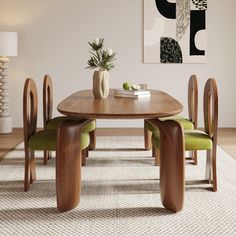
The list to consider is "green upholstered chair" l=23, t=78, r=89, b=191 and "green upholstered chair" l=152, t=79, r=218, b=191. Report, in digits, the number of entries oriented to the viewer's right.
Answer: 1

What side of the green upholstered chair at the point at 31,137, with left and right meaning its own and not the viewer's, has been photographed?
right

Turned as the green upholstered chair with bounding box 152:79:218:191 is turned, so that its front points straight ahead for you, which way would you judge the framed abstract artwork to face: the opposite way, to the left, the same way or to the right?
to the left

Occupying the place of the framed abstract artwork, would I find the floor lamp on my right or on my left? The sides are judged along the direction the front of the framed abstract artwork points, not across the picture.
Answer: on my right

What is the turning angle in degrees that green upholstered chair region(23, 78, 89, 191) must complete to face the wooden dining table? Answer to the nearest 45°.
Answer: approximately 45° to its right

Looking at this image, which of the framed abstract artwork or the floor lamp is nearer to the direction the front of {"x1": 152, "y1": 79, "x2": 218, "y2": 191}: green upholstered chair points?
the floor lamp

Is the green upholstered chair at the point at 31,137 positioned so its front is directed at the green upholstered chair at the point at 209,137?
yes

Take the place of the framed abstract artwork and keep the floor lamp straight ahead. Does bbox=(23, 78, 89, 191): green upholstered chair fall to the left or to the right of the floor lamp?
left

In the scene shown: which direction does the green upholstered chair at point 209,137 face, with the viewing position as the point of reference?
facing to the left of the viewer
